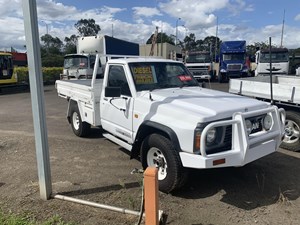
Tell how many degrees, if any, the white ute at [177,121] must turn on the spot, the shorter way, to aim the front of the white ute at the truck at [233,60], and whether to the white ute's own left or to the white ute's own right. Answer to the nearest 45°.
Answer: approximately 135° to the white ute's own left

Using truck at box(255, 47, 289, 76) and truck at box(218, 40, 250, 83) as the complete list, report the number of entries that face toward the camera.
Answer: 2

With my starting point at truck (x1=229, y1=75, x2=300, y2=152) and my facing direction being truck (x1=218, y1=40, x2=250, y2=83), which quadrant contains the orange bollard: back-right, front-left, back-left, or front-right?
back-left

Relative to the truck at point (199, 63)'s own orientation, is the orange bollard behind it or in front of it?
in front

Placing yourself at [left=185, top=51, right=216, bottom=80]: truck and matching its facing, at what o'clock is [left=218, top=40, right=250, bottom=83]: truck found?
[left=218, top=40, right=250, bottom=83]: truck is roughly at 9 o'clock from [left=185, top=51, right=216, bottom=80]: truck.

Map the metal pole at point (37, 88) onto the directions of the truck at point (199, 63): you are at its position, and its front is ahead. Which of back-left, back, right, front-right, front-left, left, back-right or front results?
front

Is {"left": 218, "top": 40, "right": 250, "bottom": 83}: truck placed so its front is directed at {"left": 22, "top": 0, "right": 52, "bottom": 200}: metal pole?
yes

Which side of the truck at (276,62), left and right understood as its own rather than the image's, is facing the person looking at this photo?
front

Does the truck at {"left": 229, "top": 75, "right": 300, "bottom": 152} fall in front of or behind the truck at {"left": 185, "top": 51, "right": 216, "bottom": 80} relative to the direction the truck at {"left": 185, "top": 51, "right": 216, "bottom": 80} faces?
in front

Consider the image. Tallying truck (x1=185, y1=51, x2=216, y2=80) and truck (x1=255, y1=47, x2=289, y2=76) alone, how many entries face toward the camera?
2

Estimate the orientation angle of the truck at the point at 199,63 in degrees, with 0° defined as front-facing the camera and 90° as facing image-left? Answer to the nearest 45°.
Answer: approximately 0°

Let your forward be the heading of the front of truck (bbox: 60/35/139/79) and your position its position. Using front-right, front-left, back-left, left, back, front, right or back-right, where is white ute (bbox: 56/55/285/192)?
front-left

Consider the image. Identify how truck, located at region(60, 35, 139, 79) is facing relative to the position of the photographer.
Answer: facing the viewer and to the left of the viewer

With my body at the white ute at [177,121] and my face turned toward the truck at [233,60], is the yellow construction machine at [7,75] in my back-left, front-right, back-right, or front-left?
front-left
